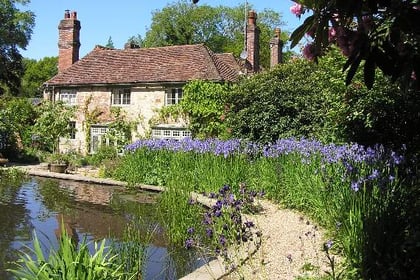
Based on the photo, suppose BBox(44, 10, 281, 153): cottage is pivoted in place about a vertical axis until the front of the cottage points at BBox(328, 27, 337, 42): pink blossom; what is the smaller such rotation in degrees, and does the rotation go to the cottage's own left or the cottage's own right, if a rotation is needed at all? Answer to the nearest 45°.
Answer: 0° — it already faces it

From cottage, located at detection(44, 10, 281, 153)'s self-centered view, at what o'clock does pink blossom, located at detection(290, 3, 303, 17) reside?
The pink blossom is roughly at 12 o'clock from the cottage.

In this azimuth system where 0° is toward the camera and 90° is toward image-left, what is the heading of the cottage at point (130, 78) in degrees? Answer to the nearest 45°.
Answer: approximately 0°

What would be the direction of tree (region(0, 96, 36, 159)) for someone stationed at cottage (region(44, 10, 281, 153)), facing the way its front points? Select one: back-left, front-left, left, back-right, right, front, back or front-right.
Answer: right
